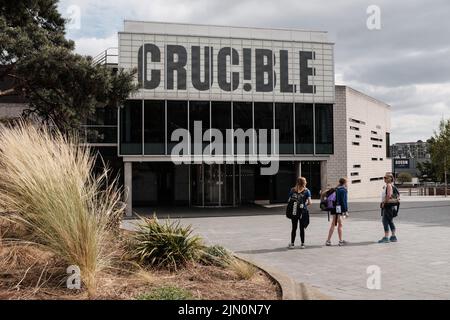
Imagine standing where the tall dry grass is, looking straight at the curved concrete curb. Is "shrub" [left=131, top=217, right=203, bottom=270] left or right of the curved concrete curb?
left

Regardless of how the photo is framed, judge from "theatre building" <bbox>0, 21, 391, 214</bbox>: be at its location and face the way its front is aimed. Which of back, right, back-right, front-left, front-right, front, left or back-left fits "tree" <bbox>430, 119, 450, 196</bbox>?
back-left

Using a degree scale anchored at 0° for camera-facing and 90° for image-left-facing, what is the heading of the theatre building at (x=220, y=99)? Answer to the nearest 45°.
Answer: approximately 0°

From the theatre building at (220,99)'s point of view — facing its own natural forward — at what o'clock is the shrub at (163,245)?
The shrub is roughly at 12 o'clock from the theatre building.

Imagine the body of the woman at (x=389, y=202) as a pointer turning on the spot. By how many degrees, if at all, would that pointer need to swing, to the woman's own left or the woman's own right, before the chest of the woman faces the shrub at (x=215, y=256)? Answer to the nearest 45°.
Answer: approximately 45° to the woman's own left

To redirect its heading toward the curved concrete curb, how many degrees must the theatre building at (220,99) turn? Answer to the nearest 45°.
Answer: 0° — it already faces it
